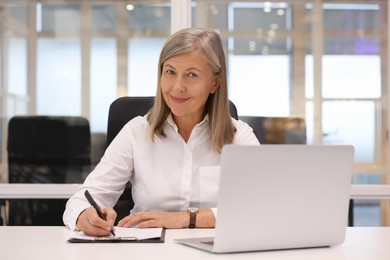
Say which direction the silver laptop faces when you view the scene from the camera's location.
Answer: facing away from the viewer and to the left of the viewer

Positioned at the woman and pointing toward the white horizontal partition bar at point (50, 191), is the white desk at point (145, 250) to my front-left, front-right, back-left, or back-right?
back-left

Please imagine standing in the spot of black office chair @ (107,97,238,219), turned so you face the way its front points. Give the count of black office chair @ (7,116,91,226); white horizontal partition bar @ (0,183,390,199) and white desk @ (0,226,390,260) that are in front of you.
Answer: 1

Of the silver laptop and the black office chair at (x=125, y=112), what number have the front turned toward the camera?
1

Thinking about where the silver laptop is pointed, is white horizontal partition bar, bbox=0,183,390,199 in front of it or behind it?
in front

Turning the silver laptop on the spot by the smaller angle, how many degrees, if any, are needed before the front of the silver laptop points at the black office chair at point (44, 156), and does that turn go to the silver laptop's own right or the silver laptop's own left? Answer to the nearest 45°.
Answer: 0° — it already faces it

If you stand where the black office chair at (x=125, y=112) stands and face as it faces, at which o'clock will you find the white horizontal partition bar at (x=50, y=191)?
The white horizontal partition bar is roughly at 5 o'clock from the black office chair.

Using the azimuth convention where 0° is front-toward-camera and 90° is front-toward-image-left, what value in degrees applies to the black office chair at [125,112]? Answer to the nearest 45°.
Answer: approximately 0°
